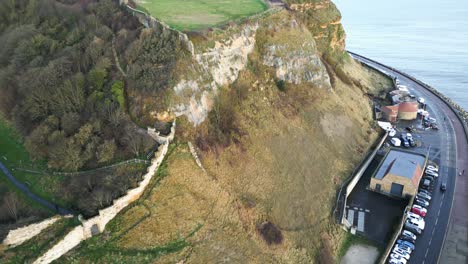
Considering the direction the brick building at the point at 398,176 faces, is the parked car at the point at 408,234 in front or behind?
in front

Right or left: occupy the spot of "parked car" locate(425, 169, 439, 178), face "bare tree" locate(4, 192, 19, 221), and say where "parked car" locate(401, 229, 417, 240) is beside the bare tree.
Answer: left

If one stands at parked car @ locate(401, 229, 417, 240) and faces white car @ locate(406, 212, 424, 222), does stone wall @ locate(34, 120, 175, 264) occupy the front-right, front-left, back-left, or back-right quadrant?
back-left

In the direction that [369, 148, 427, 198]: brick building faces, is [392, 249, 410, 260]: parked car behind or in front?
in front

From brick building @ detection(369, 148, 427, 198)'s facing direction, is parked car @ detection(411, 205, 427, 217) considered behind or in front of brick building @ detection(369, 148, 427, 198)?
in front
